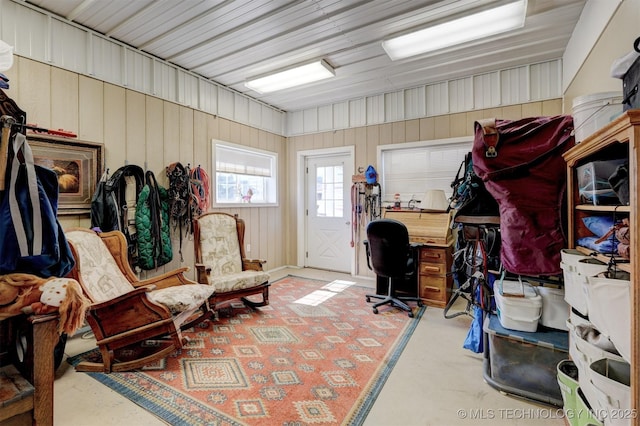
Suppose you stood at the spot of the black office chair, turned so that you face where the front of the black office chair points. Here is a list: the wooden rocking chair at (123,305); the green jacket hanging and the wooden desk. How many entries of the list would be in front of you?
1

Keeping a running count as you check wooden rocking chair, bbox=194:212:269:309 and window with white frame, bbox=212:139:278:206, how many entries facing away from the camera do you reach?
0

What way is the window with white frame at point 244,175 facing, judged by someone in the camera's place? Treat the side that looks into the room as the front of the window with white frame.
facing the viewer and to the right of the viewer

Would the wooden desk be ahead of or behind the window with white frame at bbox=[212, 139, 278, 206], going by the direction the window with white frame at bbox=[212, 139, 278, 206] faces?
ahead

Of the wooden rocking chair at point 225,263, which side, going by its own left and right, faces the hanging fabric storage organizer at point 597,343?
front

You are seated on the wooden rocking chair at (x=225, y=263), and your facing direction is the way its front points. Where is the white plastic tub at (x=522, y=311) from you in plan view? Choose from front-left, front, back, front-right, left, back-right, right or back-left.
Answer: front

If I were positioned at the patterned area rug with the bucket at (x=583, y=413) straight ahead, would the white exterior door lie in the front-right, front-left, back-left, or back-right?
back-left

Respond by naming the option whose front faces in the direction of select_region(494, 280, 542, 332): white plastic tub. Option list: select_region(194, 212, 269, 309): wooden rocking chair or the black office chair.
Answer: the wooden rocking chair

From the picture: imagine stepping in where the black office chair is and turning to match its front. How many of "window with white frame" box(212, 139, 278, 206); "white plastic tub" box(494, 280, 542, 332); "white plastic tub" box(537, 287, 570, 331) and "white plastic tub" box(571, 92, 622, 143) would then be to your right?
3

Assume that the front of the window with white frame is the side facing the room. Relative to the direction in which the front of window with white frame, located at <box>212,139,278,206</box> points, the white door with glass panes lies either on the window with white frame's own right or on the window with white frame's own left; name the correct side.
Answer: on the window with white frame's own left

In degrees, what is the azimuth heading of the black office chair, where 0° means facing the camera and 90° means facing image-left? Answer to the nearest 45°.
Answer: approximately 225°

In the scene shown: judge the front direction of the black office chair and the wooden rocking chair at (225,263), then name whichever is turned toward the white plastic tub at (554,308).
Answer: the wooden rocking chair

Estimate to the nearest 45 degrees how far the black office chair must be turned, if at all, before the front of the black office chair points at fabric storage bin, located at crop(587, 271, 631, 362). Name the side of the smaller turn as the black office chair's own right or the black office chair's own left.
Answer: approximately 135° to the black office chair's own right

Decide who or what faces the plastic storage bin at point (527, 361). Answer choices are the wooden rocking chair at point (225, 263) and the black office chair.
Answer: the wooden rocking chair

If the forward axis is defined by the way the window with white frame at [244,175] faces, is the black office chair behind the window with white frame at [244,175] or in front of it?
in front
